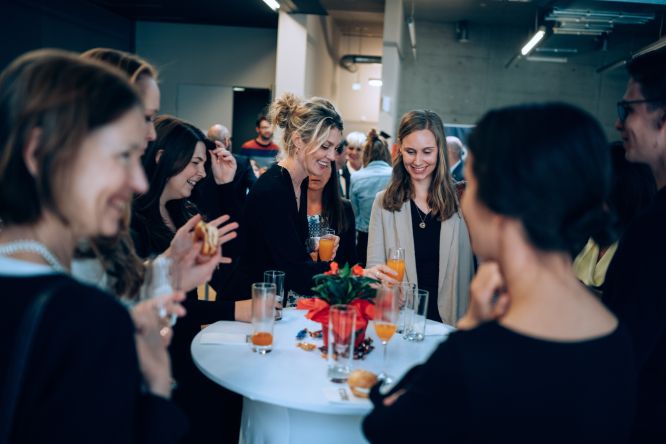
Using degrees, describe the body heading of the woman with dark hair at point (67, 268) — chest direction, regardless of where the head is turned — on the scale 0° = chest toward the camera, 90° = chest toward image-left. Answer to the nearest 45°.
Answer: approximately 270°

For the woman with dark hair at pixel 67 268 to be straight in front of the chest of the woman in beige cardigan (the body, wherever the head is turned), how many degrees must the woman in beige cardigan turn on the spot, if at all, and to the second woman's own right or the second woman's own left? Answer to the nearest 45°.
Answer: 0° — they already face them

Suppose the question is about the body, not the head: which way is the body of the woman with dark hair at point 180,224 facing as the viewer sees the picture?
to the viewer's right

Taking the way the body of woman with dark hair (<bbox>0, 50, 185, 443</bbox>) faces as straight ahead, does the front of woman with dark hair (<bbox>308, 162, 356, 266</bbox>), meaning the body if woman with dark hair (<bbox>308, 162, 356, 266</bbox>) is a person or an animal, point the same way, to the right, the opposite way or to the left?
to the right

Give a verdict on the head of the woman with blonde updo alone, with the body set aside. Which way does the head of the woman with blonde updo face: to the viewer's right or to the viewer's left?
to the viewer's right

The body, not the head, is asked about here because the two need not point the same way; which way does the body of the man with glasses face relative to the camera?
to the viewer's left

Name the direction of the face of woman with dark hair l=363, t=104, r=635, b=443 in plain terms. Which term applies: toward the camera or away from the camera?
away from the camera

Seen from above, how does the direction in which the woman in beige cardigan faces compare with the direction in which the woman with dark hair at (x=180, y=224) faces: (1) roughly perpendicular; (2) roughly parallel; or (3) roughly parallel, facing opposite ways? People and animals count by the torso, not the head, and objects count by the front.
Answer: roughly perpendicular
